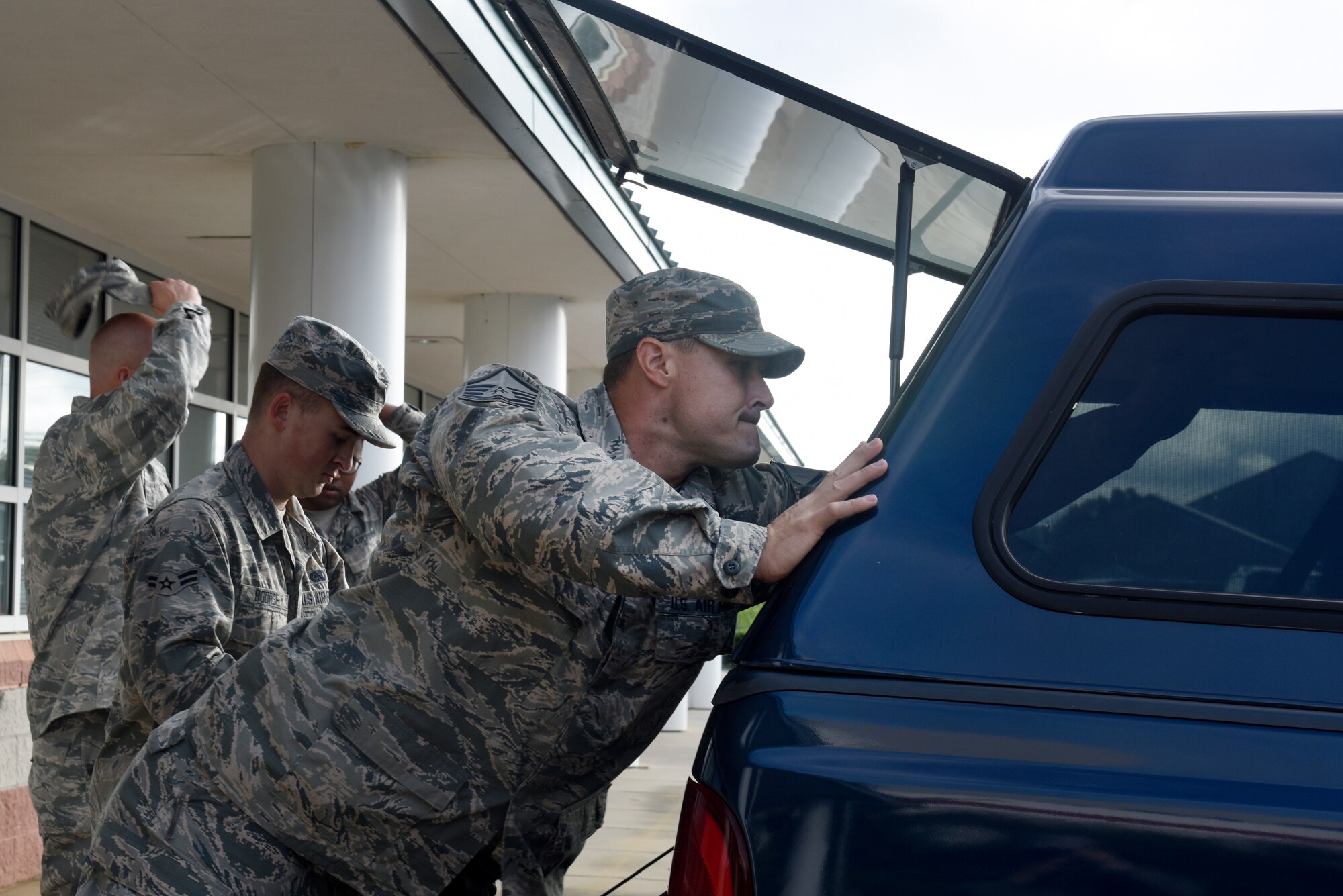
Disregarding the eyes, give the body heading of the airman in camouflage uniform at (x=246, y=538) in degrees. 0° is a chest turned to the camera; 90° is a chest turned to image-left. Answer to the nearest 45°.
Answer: approximately 315°

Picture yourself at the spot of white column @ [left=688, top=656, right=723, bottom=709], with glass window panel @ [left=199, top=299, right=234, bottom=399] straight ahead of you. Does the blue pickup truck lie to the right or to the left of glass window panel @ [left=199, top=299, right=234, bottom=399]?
left

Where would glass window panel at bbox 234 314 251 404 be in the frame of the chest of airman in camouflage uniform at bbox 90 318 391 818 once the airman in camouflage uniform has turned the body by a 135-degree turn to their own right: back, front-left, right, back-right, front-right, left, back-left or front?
right

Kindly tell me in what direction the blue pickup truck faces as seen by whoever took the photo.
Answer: facing to the right of the viewer

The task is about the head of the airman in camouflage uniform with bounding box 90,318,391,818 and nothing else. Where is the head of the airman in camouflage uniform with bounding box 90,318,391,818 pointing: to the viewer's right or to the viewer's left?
to the viewer's right

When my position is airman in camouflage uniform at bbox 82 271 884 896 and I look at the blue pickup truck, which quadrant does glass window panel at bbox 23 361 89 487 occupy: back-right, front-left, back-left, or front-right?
back-left

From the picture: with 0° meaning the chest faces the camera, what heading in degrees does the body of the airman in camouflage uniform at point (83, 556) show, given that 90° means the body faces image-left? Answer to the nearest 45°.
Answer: approximately 225°

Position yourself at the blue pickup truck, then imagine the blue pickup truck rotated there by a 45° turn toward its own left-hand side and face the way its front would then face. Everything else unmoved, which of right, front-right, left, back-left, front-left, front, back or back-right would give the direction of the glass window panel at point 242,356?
left

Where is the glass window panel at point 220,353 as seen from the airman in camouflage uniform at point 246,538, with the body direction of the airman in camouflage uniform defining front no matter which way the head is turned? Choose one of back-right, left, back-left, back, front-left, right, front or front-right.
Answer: back-left
